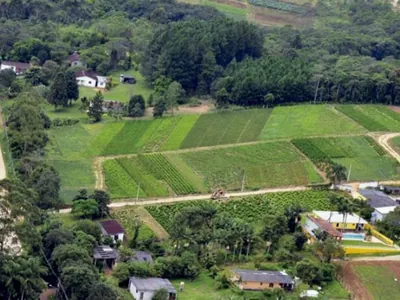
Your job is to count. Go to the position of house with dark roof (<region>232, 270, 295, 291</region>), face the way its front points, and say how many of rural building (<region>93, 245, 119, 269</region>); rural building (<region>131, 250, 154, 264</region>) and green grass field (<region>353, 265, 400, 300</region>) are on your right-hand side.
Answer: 2

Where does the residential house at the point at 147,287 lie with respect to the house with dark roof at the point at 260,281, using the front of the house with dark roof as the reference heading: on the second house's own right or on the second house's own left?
on the second house's own right

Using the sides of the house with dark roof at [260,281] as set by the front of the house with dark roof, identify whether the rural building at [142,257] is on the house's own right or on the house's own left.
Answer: on the house's own right

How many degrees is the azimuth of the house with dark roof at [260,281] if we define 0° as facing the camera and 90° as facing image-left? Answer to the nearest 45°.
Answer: approximately 0°

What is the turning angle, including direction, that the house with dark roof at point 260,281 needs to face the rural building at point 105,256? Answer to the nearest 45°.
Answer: approximately 90° to its right

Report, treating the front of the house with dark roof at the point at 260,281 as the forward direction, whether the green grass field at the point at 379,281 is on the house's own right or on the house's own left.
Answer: on the house's own left
